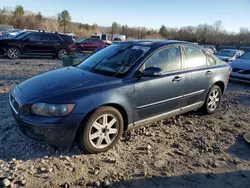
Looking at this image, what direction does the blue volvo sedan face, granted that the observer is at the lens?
facing the viewer and to the left of the viewer

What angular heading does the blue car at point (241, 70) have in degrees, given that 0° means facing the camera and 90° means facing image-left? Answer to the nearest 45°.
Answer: approximately 45°

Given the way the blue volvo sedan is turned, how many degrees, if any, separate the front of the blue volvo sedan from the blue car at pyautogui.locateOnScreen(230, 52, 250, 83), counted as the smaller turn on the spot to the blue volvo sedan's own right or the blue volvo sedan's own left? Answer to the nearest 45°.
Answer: approximately 180°

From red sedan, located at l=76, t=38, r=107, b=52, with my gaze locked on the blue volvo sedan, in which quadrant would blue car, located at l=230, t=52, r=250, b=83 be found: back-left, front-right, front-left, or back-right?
front-left

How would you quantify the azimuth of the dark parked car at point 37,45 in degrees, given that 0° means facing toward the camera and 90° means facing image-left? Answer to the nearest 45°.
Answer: approximately 90°

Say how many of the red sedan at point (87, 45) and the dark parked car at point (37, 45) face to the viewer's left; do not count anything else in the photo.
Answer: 2

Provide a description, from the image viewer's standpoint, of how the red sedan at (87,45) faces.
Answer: facing to the left of the viewer

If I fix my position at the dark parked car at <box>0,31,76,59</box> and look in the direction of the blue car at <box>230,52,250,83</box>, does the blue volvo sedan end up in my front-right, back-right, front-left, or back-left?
front-right

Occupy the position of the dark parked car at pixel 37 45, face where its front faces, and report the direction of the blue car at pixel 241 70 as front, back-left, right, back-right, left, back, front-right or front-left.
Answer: back-left

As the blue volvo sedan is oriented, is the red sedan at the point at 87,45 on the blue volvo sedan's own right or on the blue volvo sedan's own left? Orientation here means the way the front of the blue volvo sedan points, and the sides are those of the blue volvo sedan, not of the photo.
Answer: on the blue volvo sedan's own right
